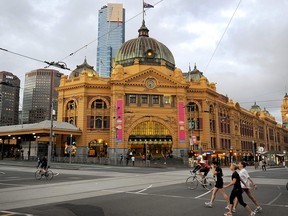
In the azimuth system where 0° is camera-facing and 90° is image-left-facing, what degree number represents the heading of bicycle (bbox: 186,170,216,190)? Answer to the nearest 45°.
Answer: approximately 90°

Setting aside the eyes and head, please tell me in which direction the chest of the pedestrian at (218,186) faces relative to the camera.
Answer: to the viewer's left

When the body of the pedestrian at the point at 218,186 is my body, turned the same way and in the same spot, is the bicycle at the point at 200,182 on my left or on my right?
on my right

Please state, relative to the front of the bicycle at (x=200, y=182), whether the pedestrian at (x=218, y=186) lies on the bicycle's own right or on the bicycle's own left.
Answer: on the bicycle's own left
